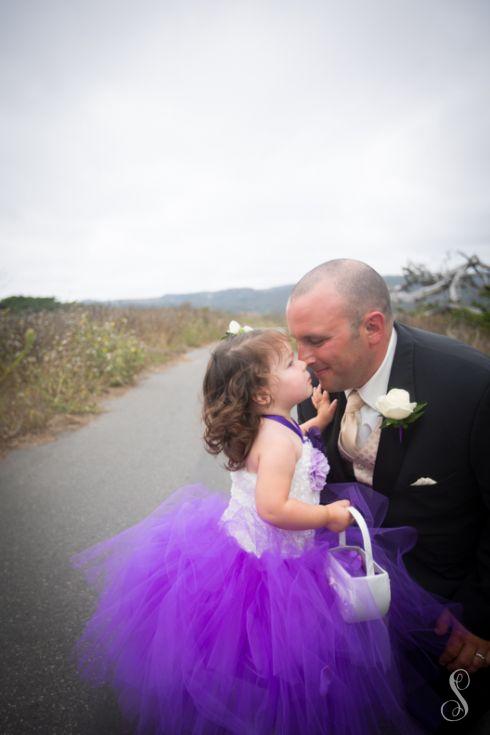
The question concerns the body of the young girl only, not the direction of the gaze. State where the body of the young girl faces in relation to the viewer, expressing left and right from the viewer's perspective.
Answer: facing to the right of the viewer

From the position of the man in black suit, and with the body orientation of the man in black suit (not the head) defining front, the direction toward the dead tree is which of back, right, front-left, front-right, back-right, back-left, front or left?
back-right

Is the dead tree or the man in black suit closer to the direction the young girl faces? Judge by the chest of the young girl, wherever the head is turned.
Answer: the man in black suit

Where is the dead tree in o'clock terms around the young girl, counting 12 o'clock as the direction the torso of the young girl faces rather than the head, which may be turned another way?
The dead tree is roughly at 10 o'clock from the young girl.

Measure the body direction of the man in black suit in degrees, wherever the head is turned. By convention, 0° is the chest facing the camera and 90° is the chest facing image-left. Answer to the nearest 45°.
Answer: approximately 45°

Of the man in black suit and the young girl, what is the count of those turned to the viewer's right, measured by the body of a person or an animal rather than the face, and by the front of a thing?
1

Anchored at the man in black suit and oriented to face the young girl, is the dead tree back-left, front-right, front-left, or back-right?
back-right

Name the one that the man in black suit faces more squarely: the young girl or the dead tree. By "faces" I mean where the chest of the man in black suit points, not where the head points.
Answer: the young girl

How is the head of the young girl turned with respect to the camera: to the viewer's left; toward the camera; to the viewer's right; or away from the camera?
to the viewer's right
